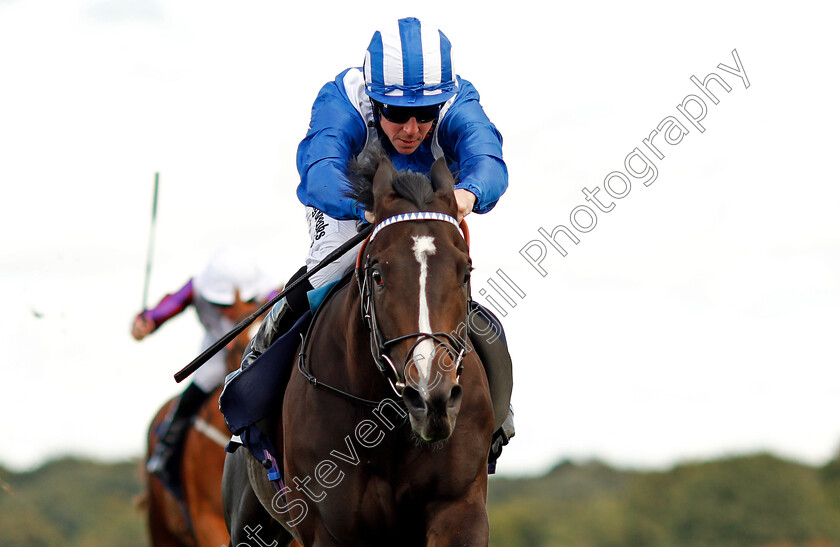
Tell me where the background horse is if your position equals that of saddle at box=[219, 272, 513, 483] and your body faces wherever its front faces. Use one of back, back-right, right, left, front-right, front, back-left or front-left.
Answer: back

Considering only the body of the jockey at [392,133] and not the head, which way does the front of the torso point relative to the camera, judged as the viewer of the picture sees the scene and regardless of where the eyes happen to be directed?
toward the camera

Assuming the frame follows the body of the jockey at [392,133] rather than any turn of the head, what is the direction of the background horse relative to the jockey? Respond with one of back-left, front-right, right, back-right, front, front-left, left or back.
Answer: back

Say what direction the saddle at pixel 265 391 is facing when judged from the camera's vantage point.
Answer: facing the viewer

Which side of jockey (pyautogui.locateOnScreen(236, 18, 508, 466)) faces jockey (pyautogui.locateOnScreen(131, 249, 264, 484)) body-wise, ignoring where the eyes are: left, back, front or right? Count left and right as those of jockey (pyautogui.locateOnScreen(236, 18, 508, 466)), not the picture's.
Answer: back

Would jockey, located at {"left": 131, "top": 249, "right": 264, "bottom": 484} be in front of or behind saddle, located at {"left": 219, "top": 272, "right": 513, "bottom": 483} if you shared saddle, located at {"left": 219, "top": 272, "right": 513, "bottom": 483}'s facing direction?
behind
